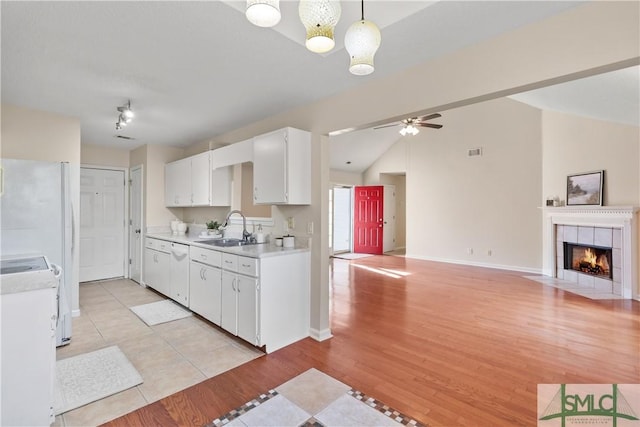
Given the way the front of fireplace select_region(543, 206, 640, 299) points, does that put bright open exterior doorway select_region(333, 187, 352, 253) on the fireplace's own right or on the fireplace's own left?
on the fireplace's own right

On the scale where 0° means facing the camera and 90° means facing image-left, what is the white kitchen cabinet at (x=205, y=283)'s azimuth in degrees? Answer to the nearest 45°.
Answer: approximately 45°

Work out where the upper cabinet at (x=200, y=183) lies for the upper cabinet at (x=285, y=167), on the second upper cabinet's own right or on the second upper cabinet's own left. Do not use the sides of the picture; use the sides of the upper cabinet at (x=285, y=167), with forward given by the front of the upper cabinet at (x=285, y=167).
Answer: on the second upper cabinet's own right

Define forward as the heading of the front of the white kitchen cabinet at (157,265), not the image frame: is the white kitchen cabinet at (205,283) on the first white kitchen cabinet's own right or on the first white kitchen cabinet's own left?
on the first white kitchen cabinet's own left

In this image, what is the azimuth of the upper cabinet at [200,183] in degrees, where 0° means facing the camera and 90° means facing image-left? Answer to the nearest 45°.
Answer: approximately 45°

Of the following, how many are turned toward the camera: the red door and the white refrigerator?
1

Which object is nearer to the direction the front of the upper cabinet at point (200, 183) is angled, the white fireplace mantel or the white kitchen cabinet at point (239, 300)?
the white kitchen cabinet

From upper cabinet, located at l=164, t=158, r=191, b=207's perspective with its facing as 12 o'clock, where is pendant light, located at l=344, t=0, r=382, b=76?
The pendant light is roughly at 10 o'clock from the upper cabinet.

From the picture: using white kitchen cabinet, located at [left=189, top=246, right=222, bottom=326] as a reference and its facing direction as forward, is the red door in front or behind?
behind

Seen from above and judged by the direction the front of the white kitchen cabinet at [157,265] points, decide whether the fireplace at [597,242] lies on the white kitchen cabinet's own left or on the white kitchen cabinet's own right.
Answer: on the white kitchen cabinet's own left

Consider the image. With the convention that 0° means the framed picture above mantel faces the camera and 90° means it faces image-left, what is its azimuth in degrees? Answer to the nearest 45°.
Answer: approximately 45°

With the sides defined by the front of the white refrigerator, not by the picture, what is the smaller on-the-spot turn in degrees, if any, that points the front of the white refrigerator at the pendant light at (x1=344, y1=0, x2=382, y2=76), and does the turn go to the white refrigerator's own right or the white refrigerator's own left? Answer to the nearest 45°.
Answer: approximately 90° to the white refrigerator's own right

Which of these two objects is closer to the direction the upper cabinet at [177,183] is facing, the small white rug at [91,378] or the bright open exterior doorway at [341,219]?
the small white rug
